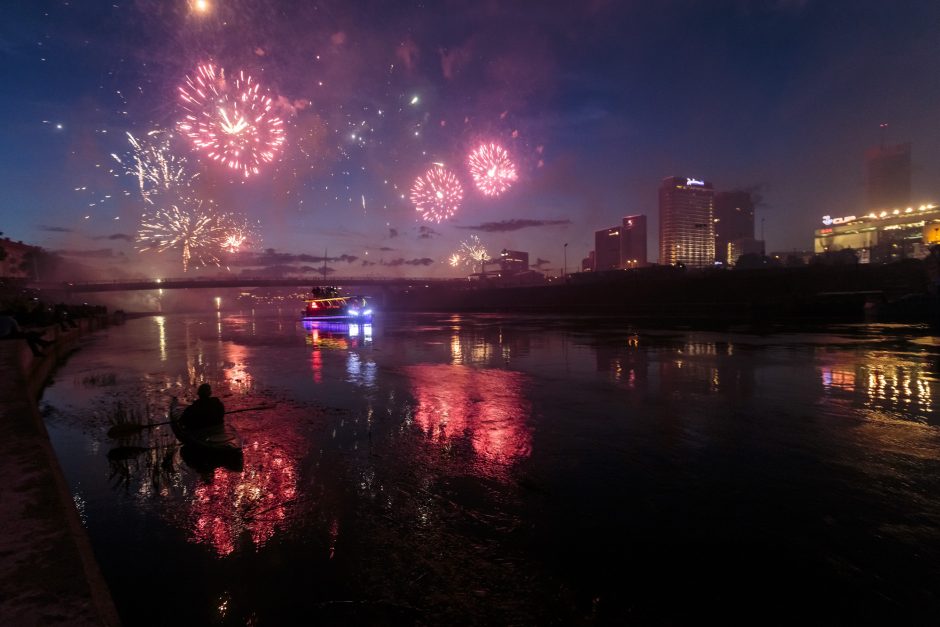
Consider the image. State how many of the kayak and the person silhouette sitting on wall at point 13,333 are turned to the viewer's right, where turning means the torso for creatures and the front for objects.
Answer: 1

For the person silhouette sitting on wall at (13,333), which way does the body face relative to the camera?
to the viewer's right

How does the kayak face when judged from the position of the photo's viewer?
facing away from the viewer and to the left of the viewer

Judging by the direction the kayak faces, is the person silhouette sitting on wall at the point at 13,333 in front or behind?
in front

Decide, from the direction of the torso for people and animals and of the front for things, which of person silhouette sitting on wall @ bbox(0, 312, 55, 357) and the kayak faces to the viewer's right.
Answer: the person silhouette sitting on wall

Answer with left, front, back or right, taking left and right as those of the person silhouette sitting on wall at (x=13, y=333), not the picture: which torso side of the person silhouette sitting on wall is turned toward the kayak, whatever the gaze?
right

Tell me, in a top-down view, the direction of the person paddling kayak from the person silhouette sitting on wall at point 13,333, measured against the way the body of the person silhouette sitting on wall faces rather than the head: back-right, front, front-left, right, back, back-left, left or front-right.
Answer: right
